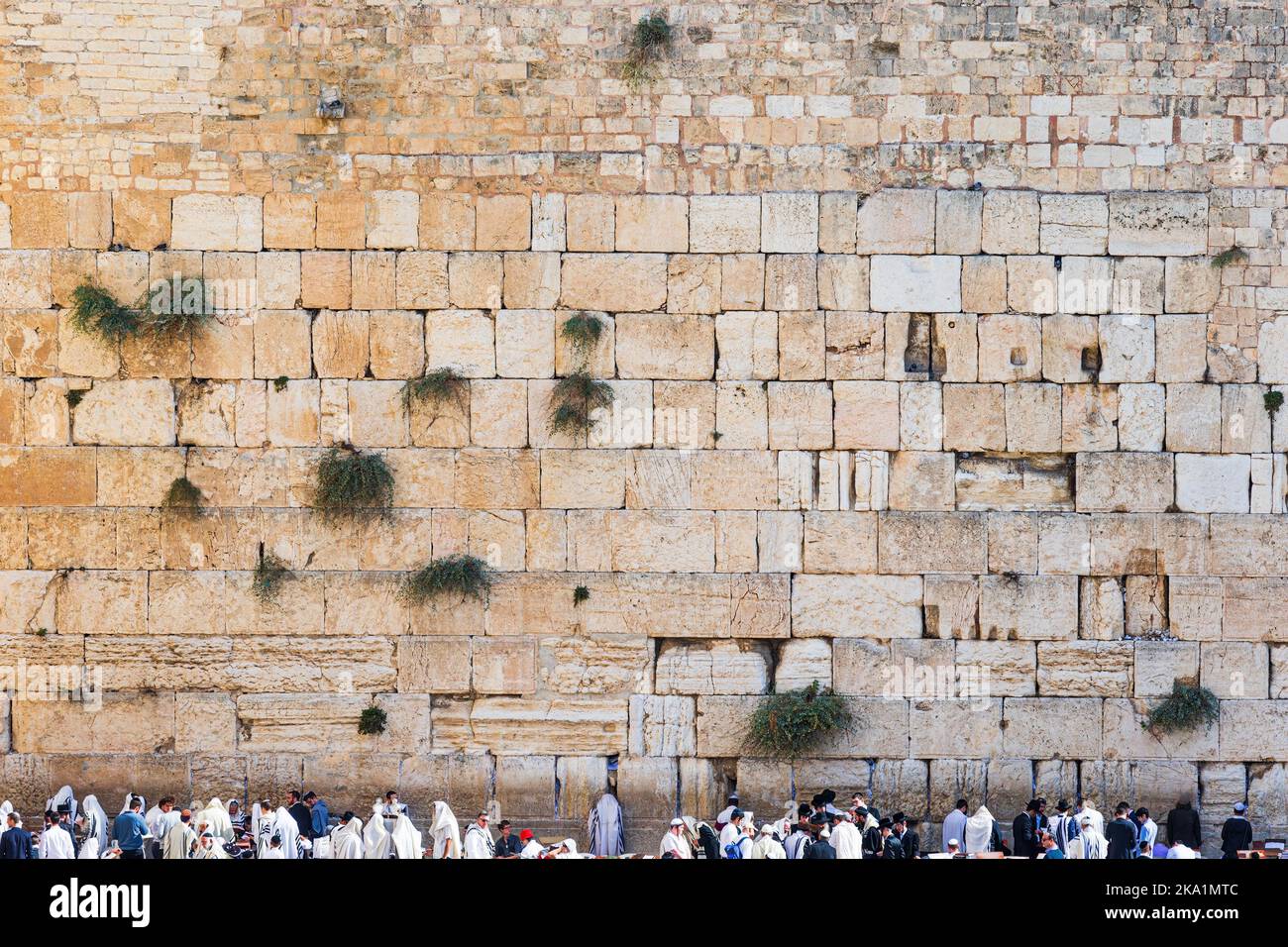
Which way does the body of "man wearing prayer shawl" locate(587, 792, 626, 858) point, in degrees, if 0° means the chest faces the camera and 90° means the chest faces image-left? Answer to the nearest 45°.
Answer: approximately 180°

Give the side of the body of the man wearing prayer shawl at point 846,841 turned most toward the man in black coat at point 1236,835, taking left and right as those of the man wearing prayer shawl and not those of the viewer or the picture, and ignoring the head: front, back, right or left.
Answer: right

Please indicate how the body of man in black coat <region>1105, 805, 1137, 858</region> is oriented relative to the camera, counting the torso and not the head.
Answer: away from the camera

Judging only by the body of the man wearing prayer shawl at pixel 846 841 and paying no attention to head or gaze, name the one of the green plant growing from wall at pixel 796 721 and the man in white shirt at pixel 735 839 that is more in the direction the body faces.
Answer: the green plant growing from wall

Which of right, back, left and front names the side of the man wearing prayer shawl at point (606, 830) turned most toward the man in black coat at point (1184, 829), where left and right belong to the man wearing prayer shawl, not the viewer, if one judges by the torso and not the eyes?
right

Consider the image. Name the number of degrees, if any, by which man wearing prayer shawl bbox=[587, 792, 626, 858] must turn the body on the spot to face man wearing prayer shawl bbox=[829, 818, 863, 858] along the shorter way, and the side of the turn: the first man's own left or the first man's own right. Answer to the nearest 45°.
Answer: approximately 135° to the first man's own right

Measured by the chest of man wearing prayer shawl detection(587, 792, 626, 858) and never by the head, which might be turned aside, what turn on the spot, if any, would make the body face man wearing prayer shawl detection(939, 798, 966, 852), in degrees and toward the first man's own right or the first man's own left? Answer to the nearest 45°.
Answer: approximately 90° to the first man's own right

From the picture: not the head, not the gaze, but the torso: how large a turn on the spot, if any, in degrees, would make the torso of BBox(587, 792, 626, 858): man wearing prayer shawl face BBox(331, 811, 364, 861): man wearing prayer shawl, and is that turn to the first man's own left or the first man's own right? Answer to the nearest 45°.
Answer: approximately 90° to the first man's own left

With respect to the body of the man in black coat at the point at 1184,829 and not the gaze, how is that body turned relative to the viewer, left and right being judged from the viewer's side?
facing away from the viewer

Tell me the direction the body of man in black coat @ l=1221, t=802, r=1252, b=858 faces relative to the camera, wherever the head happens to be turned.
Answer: away from the camera

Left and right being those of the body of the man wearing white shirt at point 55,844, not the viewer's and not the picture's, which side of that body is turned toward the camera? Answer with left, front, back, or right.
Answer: back
